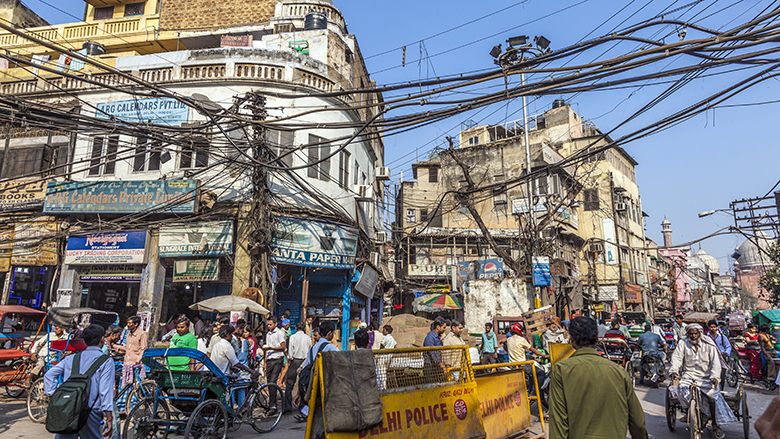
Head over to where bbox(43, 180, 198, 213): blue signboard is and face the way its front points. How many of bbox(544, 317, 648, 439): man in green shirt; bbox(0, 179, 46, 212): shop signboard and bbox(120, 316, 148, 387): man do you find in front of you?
2

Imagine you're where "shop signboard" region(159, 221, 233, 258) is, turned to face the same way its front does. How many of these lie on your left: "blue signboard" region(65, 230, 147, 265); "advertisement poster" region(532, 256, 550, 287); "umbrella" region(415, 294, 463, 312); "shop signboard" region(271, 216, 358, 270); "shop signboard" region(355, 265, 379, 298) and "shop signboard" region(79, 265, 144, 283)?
4

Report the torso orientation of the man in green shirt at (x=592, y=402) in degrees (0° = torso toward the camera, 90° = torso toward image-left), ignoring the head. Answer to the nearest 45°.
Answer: approximately 180°

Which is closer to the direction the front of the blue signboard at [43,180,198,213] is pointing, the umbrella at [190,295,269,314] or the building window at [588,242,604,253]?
the umbrella

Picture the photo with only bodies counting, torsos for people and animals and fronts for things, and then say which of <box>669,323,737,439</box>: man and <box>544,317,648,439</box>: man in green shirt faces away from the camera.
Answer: the man in green shirt

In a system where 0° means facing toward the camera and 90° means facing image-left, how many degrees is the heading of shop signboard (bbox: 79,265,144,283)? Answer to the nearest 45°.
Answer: approximately 0°

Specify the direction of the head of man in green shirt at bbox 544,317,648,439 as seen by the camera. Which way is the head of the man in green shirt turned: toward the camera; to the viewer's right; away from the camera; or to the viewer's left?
away from the camera

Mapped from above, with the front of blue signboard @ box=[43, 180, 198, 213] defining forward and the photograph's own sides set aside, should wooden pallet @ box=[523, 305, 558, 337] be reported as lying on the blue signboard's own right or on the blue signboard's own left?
on the blue signboard's own left

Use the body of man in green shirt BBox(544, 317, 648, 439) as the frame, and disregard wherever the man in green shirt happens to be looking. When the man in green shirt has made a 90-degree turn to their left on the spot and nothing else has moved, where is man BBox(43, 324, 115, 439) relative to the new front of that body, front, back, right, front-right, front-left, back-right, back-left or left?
front

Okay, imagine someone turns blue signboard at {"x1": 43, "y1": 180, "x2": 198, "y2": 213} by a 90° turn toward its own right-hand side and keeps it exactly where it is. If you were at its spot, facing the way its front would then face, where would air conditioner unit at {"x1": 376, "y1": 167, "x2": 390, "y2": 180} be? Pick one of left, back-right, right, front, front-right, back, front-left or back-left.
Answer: back
